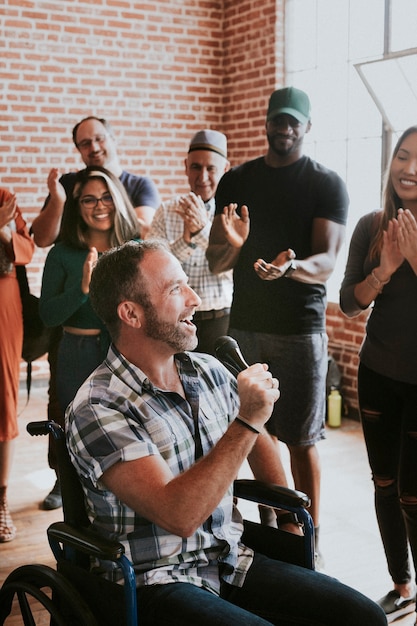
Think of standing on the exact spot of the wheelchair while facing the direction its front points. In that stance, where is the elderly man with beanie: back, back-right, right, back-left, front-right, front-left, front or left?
back-left

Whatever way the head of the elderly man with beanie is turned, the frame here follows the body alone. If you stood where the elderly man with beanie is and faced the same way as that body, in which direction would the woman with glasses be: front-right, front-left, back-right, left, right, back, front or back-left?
front-right

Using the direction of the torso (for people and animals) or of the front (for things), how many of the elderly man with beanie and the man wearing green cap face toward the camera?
2

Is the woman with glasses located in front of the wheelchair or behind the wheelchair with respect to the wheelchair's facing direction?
behind

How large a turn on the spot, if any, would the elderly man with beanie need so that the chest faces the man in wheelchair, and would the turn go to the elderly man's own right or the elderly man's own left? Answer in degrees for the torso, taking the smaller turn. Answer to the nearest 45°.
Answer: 0° — they already face them

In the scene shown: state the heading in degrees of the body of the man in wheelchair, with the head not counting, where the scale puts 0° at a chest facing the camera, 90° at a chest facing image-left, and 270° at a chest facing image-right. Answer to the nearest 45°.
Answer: approximately 315°

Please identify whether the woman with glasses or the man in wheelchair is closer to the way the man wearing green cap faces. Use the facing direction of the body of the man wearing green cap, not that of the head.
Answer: the man in wheelchair

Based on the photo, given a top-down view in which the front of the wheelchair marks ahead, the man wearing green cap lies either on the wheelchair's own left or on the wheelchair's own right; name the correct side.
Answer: on the wheelchair's own left

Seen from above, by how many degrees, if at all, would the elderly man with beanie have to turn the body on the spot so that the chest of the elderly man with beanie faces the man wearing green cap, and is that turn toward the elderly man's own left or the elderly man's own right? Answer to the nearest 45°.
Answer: approximately 45° to the elderly man's own left

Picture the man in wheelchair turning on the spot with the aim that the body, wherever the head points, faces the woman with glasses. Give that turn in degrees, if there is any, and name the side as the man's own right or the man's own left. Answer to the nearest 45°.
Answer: approximately 135° to the man's own left

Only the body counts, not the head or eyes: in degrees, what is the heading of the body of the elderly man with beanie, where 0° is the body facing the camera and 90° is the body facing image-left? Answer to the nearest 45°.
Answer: approximately 0°

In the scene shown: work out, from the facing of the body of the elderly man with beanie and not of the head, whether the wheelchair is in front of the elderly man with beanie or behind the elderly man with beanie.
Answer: in front
